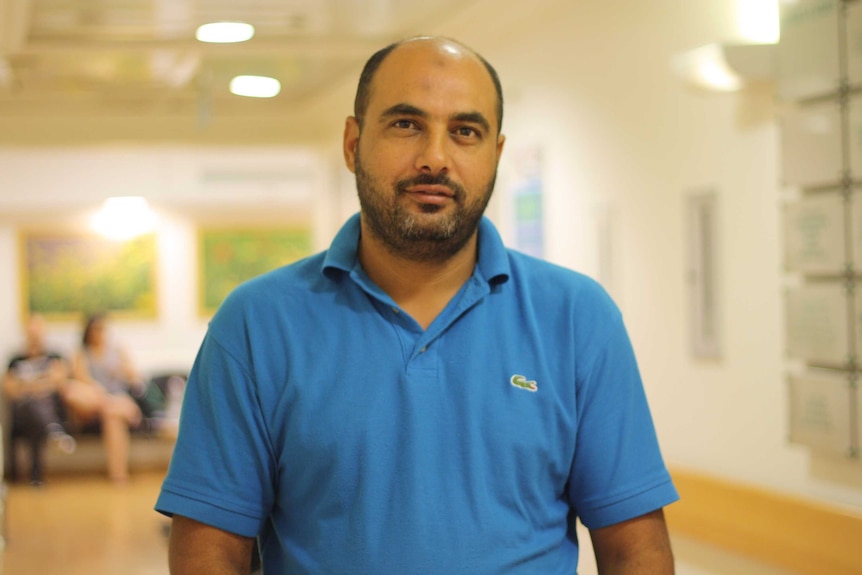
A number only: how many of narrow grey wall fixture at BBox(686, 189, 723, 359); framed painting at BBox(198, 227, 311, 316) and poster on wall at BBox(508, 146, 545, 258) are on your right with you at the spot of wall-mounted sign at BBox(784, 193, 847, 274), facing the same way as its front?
3

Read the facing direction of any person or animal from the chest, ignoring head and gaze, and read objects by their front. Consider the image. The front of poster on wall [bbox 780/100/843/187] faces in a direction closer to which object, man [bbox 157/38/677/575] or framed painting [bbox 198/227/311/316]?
the man

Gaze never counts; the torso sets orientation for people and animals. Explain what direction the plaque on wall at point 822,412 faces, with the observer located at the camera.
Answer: facing the viewer and to the left of the viewer

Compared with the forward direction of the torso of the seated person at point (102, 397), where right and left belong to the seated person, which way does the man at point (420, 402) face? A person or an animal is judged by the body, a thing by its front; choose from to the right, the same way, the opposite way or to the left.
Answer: the same way

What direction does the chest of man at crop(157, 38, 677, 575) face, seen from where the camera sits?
toward the camera

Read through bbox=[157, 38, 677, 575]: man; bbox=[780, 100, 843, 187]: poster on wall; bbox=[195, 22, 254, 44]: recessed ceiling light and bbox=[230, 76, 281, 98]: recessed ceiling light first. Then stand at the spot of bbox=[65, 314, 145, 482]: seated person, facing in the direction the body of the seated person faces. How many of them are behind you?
0

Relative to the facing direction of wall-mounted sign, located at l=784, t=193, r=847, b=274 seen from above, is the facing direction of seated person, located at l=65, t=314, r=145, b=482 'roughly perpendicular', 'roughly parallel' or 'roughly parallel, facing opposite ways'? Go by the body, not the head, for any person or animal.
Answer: roughly perpendicular

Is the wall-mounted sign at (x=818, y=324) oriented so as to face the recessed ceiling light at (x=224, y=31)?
no

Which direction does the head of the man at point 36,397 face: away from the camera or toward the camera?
toward the camera

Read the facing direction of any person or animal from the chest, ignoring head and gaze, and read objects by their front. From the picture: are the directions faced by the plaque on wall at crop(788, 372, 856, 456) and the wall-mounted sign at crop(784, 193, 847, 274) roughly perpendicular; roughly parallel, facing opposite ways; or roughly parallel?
roughly parallel

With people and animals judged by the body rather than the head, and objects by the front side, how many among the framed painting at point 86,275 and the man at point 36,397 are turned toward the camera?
2

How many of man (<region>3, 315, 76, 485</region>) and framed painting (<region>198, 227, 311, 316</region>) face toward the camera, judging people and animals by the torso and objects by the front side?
2

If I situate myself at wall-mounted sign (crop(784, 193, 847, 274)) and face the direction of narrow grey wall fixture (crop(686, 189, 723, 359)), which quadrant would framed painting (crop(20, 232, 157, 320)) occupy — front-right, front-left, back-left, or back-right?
front-left

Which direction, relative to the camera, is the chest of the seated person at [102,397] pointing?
toward the camera

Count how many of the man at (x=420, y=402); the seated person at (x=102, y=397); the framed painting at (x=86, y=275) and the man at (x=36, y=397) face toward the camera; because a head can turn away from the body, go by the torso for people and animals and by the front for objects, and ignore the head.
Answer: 4
